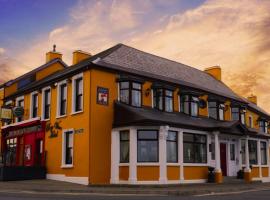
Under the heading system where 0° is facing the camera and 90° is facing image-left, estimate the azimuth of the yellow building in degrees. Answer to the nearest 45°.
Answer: approximately 315°
